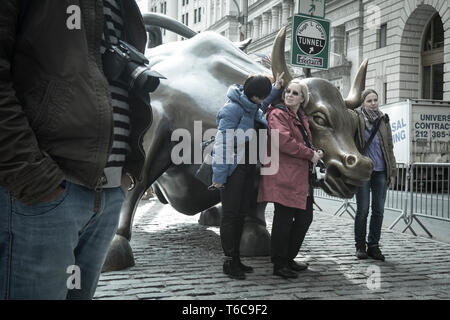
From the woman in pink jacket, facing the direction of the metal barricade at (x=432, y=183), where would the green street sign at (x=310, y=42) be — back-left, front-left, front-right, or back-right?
front-left

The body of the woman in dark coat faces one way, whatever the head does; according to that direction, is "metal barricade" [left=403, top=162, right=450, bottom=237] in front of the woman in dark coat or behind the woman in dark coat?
behind

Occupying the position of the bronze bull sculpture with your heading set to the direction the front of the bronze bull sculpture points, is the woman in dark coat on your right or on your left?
on your left

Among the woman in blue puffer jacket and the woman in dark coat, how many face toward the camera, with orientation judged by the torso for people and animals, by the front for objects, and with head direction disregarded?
1

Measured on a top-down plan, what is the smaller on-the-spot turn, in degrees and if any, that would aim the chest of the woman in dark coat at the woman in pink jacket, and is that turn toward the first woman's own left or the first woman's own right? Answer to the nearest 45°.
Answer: approximately 45° to the first woman's own right

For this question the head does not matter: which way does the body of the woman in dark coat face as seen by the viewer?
toward the camera

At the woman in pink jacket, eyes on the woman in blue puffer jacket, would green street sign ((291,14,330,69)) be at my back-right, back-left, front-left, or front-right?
back-right

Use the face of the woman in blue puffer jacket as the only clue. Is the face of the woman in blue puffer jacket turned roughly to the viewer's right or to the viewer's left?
to the viewer's right

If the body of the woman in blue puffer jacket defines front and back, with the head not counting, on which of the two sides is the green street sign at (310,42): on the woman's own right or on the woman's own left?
on the woman's own left

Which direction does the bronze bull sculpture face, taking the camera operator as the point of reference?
facing the viewer and to the right of the viewer

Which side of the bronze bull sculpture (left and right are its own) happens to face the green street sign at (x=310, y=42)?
left

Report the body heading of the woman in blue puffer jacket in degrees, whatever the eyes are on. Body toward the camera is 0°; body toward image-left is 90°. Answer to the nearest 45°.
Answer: approximately 270°
